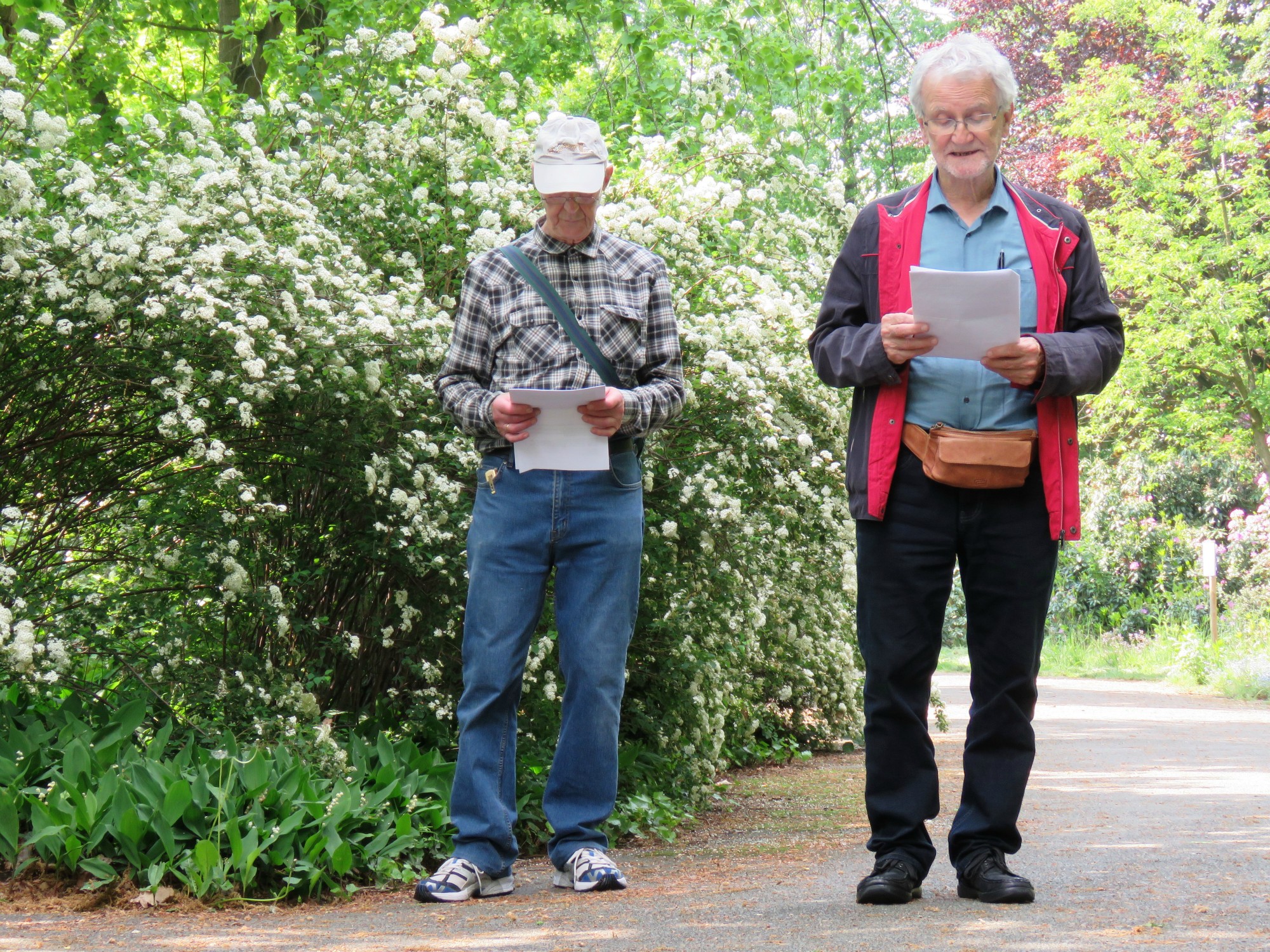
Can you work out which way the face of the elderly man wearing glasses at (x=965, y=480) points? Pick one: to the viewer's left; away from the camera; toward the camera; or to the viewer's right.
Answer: toward the camera

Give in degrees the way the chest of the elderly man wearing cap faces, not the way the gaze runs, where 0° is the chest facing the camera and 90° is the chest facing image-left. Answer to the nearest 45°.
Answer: approximately 0°

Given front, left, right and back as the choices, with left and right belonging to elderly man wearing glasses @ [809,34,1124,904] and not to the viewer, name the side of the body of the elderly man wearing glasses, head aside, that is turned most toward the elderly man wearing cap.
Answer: right

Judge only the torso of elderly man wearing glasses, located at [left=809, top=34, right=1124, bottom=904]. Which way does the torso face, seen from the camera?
toward the camera

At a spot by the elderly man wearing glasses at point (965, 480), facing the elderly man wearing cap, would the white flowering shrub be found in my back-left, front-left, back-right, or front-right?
front-right

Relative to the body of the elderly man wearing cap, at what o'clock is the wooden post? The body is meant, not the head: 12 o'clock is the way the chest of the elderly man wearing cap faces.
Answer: The wooden post is roughly at 7 o'clock from the elderly man wearing cap.

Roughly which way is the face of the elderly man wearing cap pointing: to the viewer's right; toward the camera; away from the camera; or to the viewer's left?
toward the camera

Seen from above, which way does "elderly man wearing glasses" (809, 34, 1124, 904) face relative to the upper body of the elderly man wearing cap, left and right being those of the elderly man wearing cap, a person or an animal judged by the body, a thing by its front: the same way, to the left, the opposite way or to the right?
the same way

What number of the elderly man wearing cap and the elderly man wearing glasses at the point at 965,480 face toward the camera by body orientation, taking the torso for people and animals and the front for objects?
2

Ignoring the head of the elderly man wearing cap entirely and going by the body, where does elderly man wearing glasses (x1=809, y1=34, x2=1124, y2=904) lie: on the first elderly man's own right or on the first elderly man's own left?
on the first elderly man's own left

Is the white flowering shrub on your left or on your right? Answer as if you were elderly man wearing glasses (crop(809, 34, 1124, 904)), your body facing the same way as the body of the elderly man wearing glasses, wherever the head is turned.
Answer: on your right
